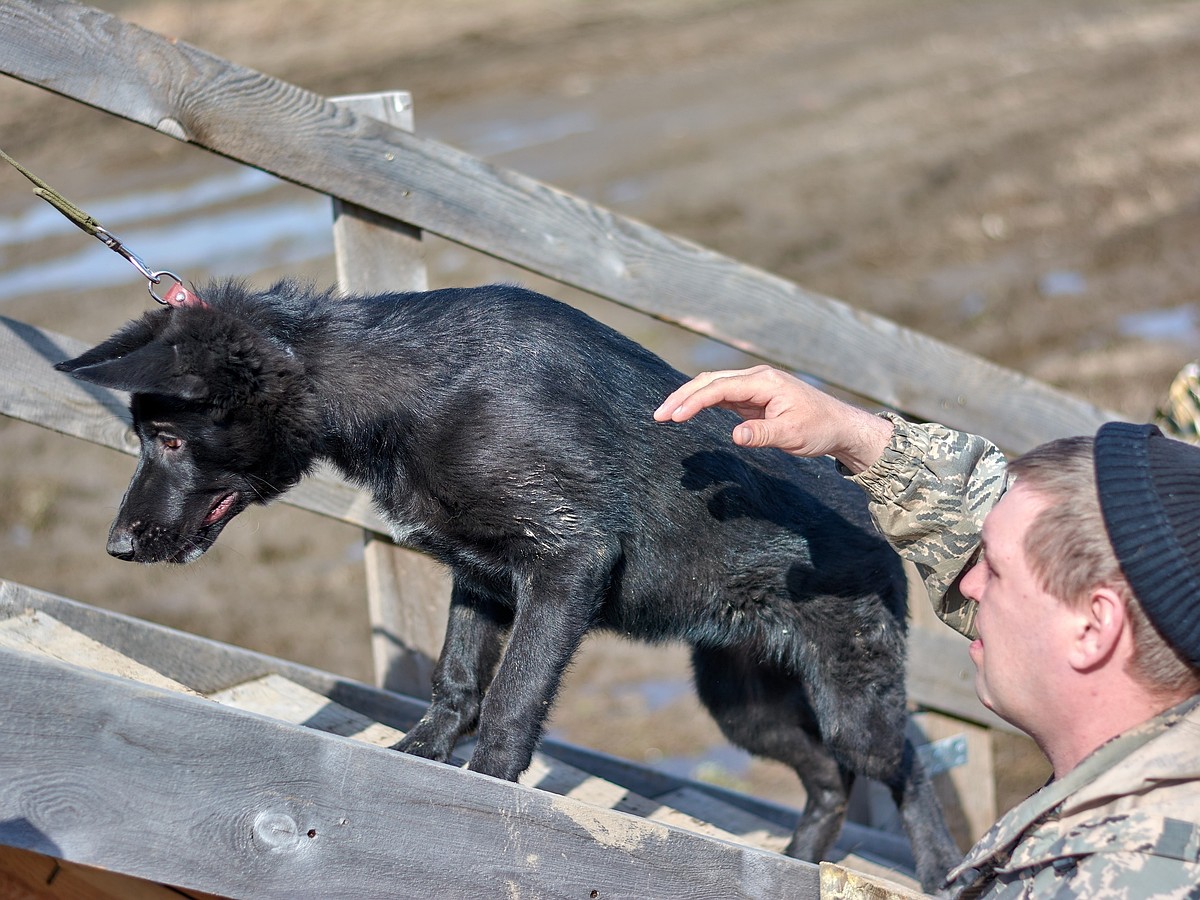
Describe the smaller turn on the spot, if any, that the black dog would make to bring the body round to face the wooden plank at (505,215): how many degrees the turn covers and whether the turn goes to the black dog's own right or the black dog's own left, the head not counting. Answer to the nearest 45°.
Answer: approximately 90° to the black dog's own right

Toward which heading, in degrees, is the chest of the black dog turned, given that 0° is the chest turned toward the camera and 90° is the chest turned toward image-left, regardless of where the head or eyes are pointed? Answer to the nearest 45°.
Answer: approximately 90°

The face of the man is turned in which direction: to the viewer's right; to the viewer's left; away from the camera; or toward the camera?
to the viewer's left

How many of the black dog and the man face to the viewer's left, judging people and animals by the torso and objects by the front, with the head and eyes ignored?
2

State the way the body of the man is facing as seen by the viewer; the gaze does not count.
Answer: to the viewer's left
